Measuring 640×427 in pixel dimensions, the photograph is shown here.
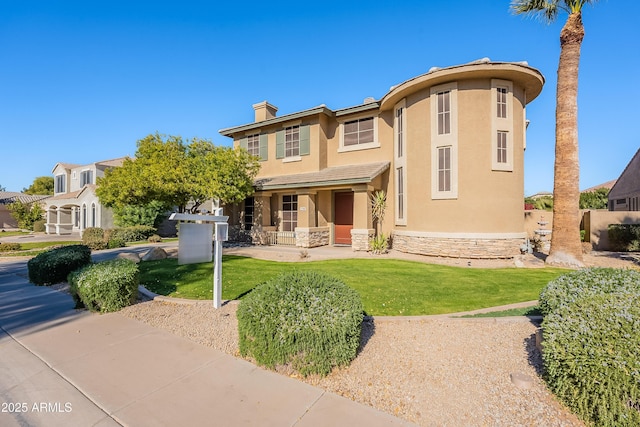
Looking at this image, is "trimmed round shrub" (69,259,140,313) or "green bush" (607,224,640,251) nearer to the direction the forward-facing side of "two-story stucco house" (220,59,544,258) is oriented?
the trimmed round shrub

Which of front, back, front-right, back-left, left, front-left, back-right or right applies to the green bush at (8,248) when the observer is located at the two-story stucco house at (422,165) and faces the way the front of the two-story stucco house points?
front-right

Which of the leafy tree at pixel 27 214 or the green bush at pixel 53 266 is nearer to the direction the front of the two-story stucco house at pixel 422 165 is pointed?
the green bush

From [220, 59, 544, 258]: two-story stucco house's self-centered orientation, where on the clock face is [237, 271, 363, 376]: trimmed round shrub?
The trimmed round shrub is roughly at 11 o'clock from the two-story stucco house.

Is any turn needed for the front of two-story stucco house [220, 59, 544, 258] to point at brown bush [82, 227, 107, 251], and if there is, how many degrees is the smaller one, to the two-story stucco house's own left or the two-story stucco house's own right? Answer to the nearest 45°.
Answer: approximately 45° to the two-story stucco house's own right

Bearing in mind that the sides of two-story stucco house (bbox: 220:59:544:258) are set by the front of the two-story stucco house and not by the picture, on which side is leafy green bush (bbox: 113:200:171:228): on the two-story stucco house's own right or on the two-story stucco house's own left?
on the two-story stucco house's own right

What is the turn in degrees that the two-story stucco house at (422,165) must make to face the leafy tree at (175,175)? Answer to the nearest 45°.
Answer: approximately 45° to its right

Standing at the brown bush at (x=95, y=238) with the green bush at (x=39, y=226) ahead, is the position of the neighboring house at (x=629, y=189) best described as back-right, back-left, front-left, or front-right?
back-right

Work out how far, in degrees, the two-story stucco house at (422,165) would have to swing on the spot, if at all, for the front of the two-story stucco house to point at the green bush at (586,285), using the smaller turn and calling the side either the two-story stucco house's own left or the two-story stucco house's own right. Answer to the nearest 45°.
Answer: approximately 45° to the two-story stucco house's own left

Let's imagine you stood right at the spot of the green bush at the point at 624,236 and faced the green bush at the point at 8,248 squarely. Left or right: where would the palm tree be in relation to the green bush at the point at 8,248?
left

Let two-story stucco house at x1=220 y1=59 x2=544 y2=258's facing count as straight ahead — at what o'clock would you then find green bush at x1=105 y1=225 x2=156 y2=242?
The green bush is roughly at 2 o'clock from the two-story stucco house.

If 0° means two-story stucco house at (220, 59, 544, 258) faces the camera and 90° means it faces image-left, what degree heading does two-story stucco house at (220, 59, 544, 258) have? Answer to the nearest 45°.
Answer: approximately 45°

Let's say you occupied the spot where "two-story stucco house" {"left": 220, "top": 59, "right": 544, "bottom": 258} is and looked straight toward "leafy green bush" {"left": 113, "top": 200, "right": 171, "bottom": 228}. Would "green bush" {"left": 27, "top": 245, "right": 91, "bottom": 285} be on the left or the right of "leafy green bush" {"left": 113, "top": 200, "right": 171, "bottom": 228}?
left

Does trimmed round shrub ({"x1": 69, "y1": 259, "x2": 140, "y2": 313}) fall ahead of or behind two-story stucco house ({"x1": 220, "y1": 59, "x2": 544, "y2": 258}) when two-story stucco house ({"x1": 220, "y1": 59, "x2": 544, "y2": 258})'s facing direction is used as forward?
ahead
